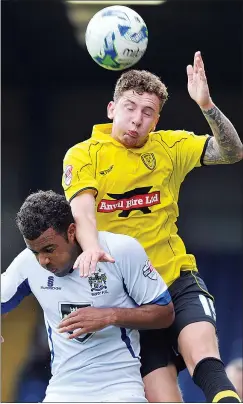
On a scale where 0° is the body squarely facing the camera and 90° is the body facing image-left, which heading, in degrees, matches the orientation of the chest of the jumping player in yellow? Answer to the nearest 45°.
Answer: approximately 0°

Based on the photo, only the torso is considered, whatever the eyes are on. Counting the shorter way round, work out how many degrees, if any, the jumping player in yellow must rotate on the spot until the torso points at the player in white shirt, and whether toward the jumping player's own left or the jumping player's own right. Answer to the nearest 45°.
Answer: approximately 45° to the jumping player's own right
